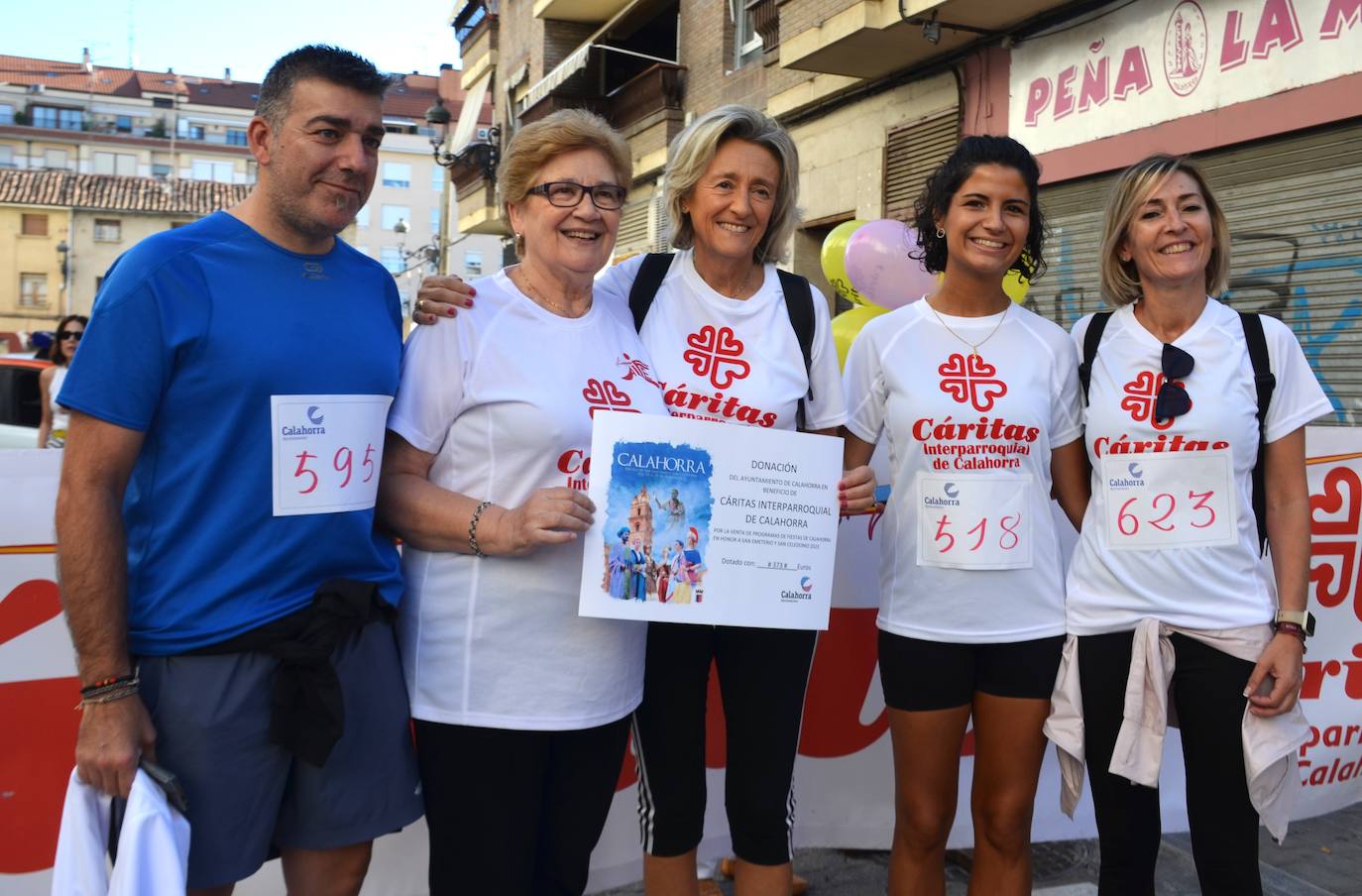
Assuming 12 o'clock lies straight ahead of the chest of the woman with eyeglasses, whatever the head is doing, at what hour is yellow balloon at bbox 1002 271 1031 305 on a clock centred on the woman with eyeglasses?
The yellow balloon is roughly at 9 o'clock from the woman with eyeglasses.

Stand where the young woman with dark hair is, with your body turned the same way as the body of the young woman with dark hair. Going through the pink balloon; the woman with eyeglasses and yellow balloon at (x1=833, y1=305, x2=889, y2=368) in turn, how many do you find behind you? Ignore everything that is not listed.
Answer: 2

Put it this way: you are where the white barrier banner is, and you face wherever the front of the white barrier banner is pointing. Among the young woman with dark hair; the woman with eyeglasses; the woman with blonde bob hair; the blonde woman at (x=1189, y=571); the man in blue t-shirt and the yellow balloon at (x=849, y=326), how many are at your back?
1

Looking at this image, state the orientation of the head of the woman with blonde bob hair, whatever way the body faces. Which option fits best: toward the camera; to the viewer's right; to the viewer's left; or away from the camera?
toward the camera

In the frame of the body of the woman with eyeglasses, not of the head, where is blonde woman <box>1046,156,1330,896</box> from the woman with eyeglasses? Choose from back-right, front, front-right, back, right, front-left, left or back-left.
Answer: front-left

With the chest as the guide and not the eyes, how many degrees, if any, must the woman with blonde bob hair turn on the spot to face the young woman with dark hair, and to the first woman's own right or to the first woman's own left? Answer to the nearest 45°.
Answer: approximately 90° to the first woman's own left

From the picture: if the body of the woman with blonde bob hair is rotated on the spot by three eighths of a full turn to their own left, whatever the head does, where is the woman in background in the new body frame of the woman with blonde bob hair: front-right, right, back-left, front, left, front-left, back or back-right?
left

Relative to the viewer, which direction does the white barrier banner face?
toward the camera

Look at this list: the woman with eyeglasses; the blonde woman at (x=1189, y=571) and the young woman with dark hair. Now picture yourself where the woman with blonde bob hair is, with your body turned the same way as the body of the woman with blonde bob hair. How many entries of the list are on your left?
2

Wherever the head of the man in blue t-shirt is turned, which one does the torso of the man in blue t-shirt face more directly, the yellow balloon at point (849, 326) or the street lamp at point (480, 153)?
the yellow balloon

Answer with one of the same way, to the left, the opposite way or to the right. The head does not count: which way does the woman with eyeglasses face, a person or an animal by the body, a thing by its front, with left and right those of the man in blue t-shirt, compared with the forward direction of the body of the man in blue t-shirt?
the same way

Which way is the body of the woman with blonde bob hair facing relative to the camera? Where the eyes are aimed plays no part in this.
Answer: toward the camera

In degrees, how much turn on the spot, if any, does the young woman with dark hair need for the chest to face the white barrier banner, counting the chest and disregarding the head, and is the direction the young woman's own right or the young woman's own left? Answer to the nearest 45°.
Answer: approximately 180°

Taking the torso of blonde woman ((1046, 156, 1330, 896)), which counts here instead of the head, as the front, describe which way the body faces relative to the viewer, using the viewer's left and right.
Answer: facing the viewer

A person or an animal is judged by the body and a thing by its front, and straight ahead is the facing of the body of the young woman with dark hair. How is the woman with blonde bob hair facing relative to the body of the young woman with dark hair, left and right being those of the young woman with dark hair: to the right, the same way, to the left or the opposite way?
the same way

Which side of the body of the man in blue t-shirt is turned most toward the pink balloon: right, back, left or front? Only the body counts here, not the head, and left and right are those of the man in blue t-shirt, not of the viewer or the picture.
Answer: left
